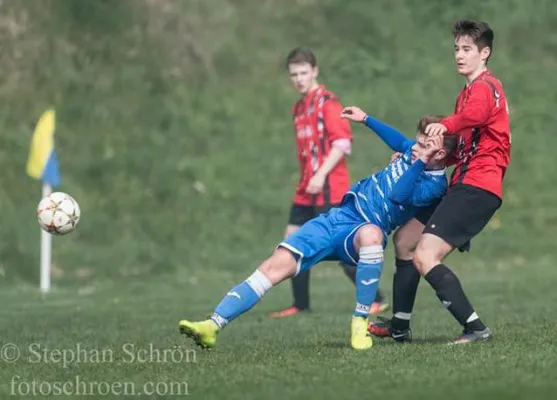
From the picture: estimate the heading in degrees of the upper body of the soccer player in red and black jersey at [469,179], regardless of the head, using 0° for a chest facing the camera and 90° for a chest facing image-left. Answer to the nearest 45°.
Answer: approximately 90°

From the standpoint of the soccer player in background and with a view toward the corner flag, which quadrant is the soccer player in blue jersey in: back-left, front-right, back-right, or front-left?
back-left

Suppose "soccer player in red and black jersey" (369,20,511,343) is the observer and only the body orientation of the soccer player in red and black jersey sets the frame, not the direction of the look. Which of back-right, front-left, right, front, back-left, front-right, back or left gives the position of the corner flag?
front-right

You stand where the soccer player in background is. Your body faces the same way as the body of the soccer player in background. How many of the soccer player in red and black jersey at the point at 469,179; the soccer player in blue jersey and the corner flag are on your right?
1

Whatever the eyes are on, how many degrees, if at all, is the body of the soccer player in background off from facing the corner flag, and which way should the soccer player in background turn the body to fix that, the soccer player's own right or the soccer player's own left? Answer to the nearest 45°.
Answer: approximately 90° to the soccer player's own right

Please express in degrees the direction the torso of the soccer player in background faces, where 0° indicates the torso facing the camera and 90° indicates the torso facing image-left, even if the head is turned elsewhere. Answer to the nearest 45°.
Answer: approximately 45°

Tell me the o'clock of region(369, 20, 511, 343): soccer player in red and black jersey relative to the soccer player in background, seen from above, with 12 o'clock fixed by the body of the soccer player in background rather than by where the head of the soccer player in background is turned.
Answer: The soccer player in red and black jersey is roughly at 10 o'clock from the soccer player in background.
